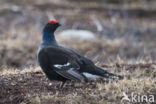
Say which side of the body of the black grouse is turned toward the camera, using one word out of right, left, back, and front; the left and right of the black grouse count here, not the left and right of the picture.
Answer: left
